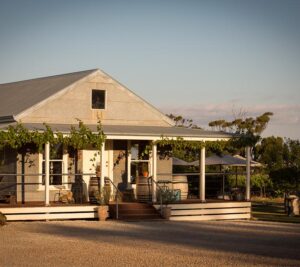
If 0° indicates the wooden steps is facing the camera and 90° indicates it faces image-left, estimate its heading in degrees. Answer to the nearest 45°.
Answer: approximately 0°

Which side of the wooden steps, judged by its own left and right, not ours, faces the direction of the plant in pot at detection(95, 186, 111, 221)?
right

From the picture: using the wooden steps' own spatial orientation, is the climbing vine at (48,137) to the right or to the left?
on its right

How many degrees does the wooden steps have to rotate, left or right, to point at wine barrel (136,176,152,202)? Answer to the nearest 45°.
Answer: approximately 180°

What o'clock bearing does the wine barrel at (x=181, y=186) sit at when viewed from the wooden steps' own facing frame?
The wine barrel is roughly at 7 o'clock from the wooden steps.

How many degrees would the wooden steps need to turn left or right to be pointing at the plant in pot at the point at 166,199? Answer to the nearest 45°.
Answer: approximately 135° to its left

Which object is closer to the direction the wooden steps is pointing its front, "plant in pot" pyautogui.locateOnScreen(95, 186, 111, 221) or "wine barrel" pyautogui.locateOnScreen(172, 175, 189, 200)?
the plant in pot

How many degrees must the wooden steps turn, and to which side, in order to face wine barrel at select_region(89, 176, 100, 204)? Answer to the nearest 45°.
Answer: approximately 135° to its right
